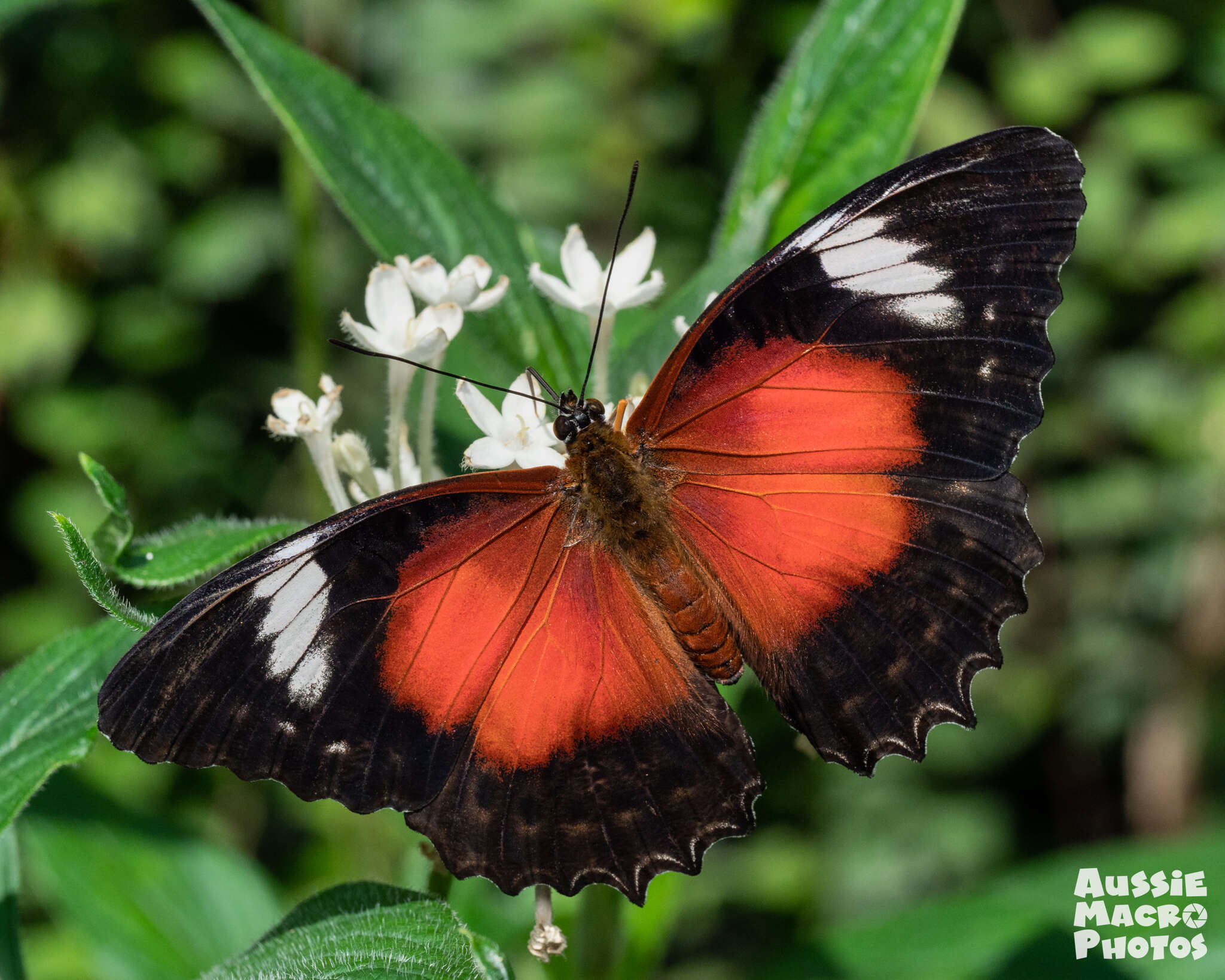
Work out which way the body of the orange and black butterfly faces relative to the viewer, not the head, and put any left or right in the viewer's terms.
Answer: facing away from the viewer and to the left of the viewer
